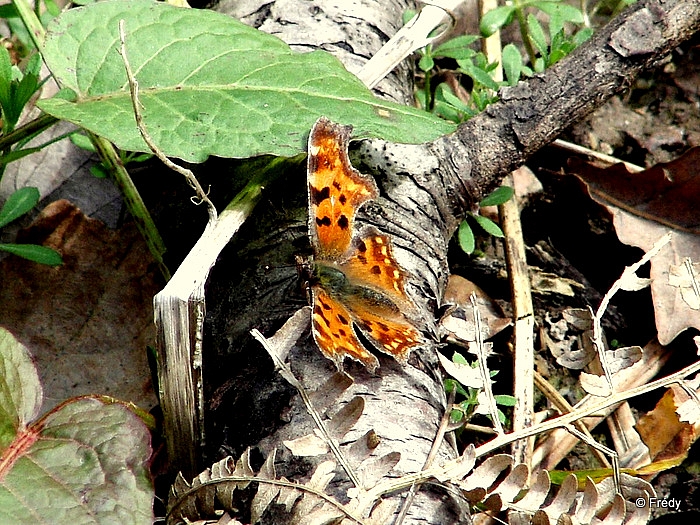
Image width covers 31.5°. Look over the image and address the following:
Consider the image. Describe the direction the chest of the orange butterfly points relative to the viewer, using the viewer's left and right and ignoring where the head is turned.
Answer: facing to the left of the viewer

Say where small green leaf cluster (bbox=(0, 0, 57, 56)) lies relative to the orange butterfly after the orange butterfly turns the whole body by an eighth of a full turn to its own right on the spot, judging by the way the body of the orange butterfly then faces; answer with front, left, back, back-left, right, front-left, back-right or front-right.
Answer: front

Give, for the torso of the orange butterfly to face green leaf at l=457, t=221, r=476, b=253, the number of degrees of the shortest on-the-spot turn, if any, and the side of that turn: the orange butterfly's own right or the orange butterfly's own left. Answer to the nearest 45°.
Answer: approximately 135° to the orange butterfly's own right

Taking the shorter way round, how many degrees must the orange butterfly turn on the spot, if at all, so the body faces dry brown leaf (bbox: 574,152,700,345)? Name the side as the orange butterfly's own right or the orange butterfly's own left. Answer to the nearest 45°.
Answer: approximately 135° to the orange butterfly's own right

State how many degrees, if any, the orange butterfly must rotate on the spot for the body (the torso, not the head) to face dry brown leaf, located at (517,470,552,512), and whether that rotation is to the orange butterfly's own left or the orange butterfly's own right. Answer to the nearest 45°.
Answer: approximately 135° to the orange butterfly's own left

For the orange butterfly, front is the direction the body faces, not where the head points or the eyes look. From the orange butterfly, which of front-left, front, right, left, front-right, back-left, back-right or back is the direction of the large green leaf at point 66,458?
front-left

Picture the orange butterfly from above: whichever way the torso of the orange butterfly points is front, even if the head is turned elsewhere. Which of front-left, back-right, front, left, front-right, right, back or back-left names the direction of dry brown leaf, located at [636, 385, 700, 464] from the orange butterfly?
back

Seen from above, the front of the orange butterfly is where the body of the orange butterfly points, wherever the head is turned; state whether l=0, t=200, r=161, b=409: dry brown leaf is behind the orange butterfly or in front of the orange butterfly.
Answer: in front

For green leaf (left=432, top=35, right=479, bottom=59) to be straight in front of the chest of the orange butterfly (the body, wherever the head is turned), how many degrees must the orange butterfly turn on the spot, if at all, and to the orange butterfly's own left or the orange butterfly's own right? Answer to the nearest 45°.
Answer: approximately 90° to the orange butterfly's own right

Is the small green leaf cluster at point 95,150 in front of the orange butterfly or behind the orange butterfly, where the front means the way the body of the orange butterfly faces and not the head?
in front

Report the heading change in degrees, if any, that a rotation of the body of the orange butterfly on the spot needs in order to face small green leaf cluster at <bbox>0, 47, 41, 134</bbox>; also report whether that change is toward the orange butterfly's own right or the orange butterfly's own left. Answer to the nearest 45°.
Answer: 0° — it already faces it

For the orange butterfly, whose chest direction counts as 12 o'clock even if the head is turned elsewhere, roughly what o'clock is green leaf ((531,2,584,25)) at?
The green leaf is roughly at 4 o'clock from the orange butterfly.
